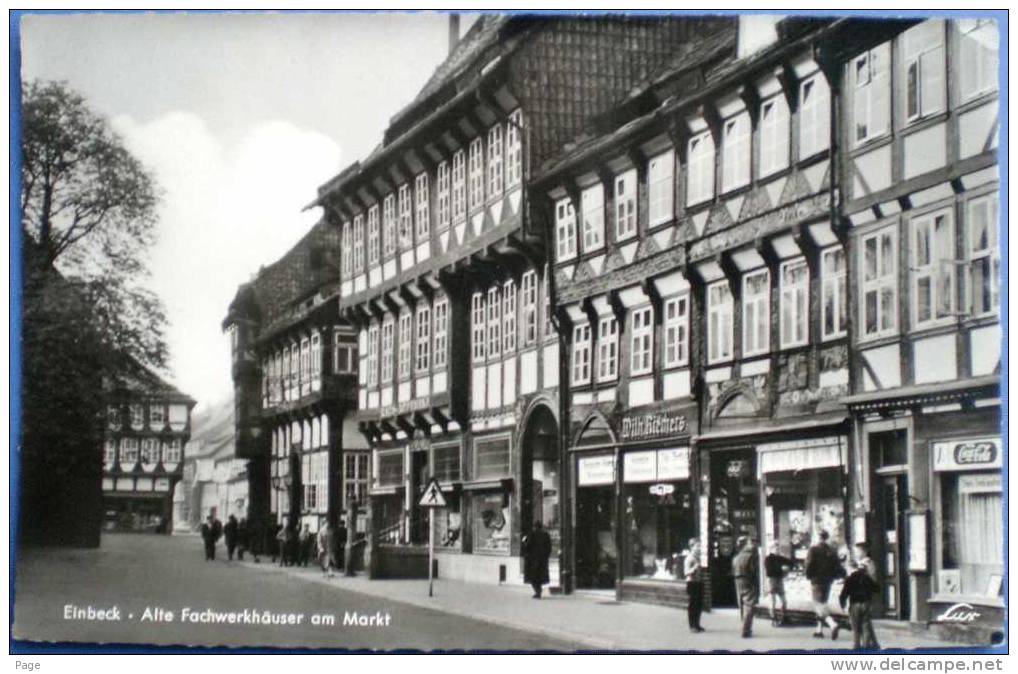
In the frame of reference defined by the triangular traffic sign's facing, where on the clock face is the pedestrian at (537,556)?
The pedestrian is roughly at 9 o'clock from the triangular traffic sign.

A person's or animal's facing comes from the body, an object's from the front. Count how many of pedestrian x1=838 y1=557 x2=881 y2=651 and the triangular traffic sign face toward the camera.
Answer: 1

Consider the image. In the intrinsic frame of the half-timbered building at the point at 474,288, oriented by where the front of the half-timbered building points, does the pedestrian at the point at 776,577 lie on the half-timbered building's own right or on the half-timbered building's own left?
on the half-timbered building's own left

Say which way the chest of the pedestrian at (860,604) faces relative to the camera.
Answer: away from the camera

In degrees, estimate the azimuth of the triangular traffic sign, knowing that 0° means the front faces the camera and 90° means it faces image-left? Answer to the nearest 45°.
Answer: approximately 0°

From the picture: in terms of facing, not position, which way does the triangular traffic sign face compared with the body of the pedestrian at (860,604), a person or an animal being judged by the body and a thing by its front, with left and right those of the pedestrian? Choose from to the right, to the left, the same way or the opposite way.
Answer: the opposite way
